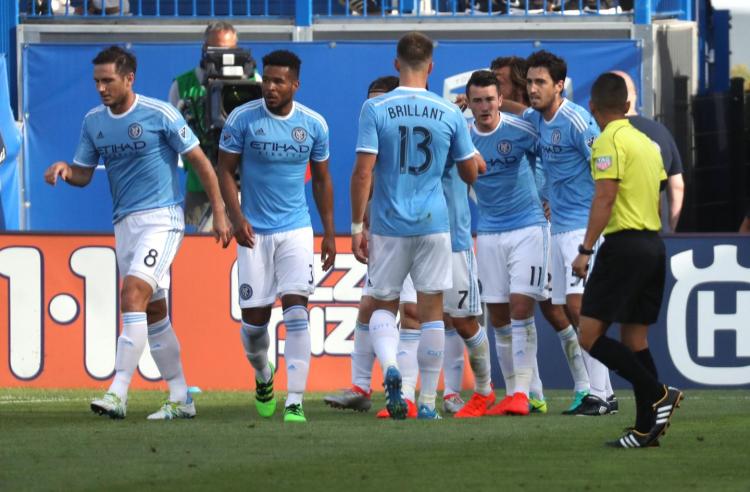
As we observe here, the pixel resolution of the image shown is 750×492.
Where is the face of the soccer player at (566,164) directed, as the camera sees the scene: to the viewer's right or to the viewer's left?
to the viewer's left

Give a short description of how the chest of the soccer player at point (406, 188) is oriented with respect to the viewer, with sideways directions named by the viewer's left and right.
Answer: facing away from the viewer

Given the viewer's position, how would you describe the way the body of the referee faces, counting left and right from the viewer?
facing away from the viewer and to the left of the viewer

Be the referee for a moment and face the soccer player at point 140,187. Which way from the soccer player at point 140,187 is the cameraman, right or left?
right

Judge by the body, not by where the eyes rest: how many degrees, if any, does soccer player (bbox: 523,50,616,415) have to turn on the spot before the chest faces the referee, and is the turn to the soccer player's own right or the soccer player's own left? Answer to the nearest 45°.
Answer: approximately 45° to the soccer player's own left

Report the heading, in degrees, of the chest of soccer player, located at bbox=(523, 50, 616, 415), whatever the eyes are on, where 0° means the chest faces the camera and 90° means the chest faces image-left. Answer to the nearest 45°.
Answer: approximately 45°

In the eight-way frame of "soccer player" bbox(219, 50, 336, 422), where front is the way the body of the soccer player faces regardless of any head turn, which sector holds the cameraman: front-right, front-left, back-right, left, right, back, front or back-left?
back

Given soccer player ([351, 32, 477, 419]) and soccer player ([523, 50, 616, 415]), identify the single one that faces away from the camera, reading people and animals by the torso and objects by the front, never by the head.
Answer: soccer player ([351, 32, 477, 419])

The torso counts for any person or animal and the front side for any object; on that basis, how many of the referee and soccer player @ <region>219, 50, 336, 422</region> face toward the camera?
1
